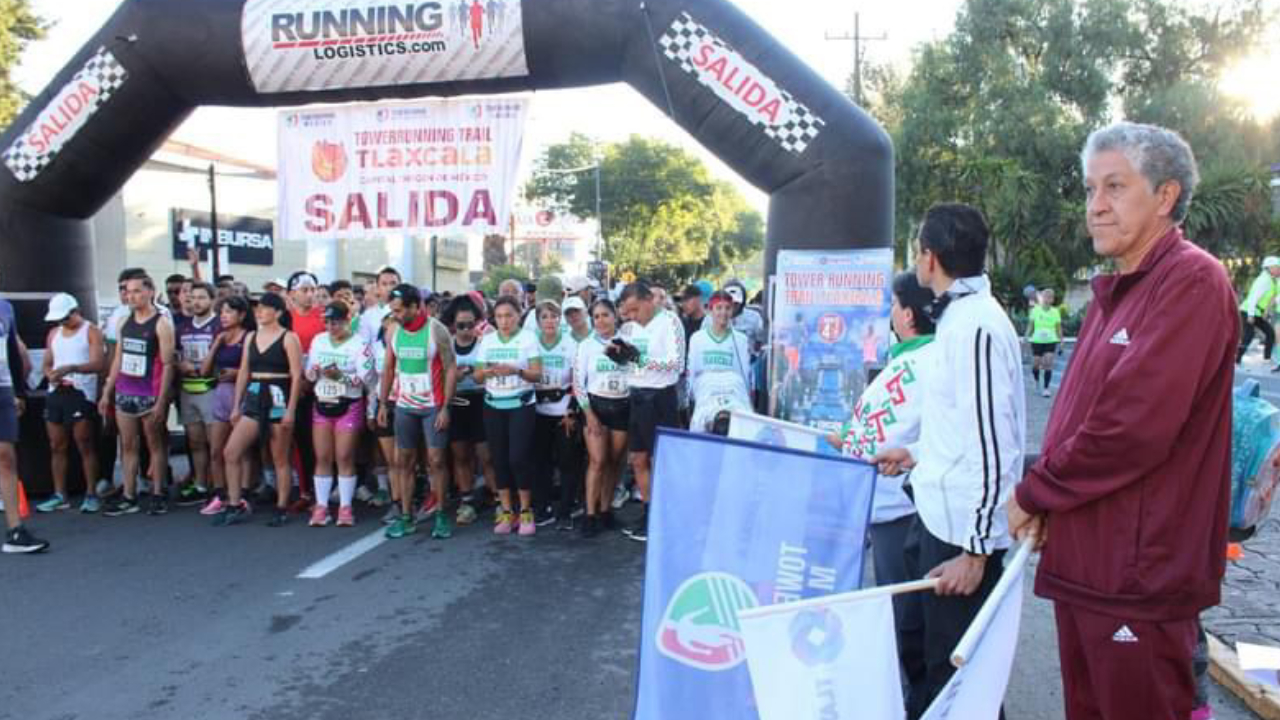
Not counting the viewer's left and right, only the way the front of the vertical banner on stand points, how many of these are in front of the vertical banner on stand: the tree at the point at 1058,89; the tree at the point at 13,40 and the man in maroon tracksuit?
1

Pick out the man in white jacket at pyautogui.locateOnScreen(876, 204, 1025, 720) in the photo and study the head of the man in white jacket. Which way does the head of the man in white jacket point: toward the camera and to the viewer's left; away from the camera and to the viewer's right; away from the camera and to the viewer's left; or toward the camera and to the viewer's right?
away from the camera and to the viewer's left

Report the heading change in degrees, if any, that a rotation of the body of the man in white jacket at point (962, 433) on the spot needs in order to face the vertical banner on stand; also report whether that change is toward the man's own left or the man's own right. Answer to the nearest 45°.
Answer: approximately 90° to the man's own right

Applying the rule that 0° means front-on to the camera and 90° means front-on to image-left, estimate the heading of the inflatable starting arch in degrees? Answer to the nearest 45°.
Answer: approximately 0°

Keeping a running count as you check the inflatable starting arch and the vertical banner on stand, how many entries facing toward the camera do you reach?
2

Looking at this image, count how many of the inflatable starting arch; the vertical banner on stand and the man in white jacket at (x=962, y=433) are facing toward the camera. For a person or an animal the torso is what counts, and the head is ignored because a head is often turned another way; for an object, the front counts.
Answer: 2

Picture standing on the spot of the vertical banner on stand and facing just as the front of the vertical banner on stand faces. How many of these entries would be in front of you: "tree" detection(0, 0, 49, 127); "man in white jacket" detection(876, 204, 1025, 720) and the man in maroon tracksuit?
2

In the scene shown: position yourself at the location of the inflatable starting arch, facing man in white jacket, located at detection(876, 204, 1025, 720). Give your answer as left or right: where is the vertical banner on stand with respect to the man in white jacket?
left

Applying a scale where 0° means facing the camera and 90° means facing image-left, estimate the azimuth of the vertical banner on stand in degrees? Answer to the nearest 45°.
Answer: approximately 0°

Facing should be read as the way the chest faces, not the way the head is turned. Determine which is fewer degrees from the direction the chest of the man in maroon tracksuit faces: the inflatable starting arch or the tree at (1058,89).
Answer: the inflatable starting arch

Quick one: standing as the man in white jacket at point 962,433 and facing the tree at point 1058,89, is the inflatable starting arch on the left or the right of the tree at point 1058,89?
left

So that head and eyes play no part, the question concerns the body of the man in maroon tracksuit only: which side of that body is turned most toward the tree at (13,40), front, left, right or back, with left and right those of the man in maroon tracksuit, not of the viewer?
right

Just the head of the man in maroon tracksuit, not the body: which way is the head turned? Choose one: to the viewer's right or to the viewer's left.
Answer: to the viewer's left
